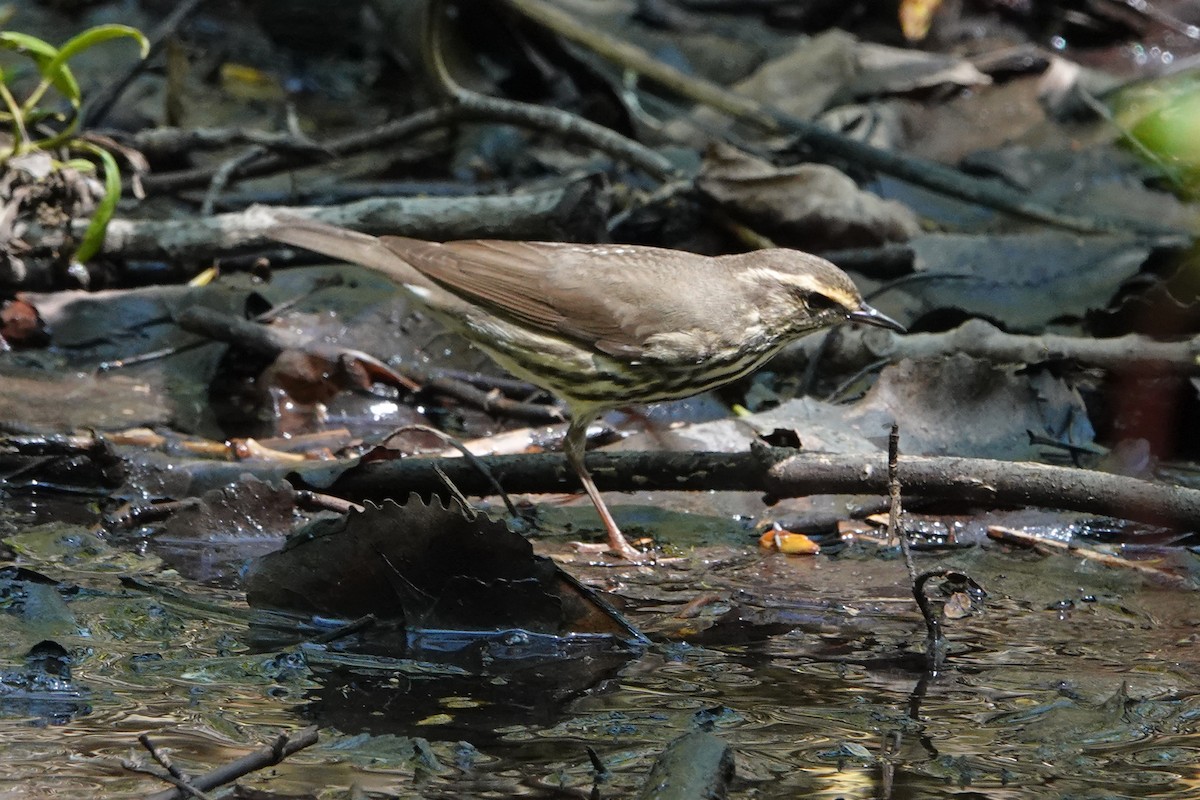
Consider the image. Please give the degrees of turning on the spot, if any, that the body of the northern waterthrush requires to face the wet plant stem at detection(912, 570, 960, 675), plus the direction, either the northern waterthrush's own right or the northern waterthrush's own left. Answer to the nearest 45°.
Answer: approximately 45° to the northern waterthrush's own right

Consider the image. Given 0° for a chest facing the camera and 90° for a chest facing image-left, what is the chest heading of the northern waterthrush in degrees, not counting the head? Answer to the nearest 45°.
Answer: approximately 270°

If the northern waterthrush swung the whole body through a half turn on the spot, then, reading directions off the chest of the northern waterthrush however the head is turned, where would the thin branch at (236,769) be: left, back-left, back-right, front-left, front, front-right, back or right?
left

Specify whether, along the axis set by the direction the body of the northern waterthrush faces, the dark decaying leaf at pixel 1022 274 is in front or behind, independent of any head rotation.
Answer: in front

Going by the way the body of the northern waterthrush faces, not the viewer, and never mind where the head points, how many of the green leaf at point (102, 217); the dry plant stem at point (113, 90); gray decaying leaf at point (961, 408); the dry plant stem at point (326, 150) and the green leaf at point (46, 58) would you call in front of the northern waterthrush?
1

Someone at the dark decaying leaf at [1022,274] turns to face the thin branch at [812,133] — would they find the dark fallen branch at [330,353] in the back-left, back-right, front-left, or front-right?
front-left

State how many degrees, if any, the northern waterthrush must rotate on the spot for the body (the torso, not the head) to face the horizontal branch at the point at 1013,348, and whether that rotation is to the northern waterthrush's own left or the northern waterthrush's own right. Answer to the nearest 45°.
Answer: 0° — it already faces it

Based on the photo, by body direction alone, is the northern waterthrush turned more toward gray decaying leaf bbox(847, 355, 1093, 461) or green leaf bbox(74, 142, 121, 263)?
the gray decaying leaf

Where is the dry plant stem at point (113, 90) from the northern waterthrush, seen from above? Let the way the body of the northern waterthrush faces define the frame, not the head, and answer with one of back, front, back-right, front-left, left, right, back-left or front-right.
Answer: back-left

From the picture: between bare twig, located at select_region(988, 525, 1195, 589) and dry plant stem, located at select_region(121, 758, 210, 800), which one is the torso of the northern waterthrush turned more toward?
the bare twig

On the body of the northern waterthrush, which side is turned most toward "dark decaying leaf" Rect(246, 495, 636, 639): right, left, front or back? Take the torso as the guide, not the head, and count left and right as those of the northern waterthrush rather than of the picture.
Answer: right

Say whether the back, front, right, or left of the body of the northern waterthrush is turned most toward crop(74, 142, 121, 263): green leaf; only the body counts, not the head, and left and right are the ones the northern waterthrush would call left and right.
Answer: back

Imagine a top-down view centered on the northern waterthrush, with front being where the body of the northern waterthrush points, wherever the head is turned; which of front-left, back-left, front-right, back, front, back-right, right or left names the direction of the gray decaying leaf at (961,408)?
front

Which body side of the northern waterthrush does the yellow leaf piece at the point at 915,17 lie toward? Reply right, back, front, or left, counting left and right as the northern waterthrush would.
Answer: left

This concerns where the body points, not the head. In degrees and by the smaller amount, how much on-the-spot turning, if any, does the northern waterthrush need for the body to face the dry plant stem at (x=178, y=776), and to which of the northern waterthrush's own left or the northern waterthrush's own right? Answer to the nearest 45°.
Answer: approximately 90° to the northern waterthrush's own right

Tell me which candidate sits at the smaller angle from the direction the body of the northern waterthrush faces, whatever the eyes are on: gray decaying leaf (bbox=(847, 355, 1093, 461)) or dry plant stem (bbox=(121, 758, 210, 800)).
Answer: the gray decaying leaf

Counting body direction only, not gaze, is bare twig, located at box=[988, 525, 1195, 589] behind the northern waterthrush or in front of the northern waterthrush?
in front
